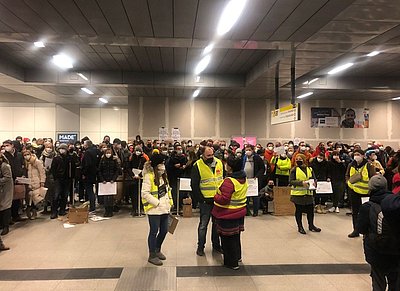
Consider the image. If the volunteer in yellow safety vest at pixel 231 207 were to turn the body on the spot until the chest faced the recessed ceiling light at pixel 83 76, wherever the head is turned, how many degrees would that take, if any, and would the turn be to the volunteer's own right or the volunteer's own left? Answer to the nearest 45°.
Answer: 0° — they already face it

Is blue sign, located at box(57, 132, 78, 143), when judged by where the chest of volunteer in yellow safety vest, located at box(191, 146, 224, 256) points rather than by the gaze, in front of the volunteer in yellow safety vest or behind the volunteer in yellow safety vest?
behind

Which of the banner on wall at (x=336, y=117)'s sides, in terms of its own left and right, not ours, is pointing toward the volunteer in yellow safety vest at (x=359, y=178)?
front

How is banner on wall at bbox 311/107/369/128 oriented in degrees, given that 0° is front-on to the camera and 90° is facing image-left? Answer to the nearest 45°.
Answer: approximately 0°

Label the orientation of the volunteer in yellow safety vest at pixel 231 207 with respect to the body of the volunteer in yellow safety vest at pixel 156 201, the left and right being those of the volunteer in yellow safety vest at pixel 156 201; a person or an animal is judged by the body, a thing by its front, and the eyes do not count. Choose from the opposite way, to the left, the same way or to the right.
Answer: the opposite way

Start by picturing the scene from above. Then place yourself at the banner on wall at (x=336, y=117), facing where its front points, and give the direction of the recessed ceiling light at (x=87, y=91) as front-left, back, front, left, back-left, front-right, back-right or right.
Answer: front-right

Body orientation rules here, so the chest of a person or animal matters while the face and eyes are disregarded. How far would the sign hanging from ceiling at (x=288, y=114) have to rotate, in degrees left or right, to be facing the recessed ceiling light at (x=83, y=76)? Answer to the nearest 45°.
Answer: approximately 45° to its right

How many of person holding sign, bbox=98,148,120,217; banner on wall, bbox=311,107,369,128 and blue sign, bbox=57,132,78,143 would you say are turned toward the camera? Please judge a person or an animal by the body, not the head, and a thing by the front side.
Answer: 3

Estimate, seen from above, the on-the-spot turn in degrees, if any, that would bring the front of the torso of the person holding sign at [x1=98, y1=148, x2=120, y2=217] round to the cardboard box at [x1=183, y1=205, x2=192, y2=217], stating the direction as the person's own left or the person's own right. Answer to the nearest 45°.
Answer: approximately 90° to the person's own left

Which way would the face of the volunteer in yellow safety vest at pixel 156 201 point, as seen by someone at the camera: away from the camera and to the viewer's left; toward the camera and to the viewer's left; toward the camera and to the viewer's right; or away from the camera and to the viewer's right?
toward the camera and to the viewer's right

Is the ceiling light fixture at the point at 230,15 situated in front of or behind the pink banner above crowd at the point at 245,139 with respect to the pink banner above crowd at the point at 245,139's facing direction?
in front

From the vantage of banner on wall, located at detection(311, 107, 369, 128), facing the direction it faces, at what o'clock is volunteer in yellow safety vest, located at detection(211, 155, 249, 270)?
The volunteer in yellow safety vest is roughly at 12 o'clock from the banner on wall.

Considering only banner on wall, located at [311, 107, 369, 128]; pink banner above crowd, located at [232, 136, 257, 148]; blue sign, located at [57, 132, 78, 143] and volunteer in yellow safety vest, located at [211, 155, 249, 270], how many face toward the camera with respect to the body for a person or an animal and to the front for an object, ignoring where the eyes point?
3
